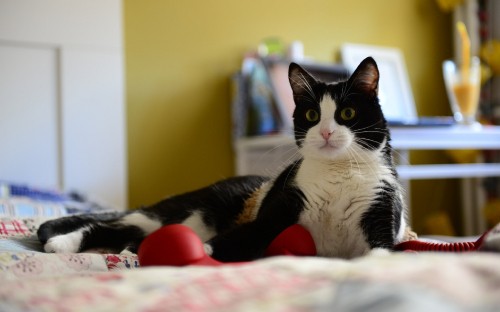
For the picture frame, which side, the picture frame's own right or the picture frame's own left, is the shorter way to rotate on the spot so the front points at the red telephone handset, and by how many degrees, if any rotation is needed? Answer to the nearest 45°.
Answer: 0° — it already faces it

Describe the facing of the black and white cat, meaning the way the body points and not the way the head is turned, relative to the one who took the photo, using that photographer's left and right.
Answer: facing the viewer and to the right of the viewer

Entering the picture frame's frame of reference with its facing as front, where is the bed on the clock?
The bed is roughly at 12 o'clock from the picture frame.

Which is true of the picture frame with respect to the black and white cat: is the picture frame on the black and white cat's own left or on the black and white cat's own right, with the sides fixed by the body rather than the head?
on the black and white cat's own left

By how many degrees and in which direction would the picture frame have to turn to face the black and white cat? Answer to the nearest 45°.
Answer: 0° — it already faces it

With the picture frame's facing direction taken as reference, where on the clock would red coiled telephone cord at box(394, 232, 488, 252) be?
The red coiled telephone cord is roughly at 12 o'clock from the picture frame.

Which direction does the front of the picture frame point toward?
toward the camera

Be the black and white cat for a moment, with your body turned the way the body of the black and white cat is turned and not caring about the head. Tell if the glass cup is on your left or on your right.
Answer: on your left
